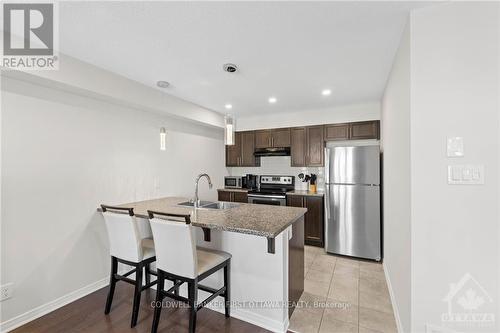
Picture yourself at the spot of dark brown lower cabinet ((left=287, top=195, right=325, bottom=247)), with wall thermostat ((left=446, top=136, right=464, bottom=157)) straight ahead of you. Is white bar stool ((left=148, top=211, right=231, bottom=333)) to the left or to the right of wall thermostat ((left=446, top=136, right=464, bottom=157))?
right

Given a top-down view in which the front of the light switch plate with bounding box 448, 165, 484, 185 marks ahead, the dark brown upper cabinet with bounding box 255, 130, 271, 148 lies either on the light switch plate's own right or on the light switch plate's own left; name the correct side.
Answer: on the light switch plate's own right
